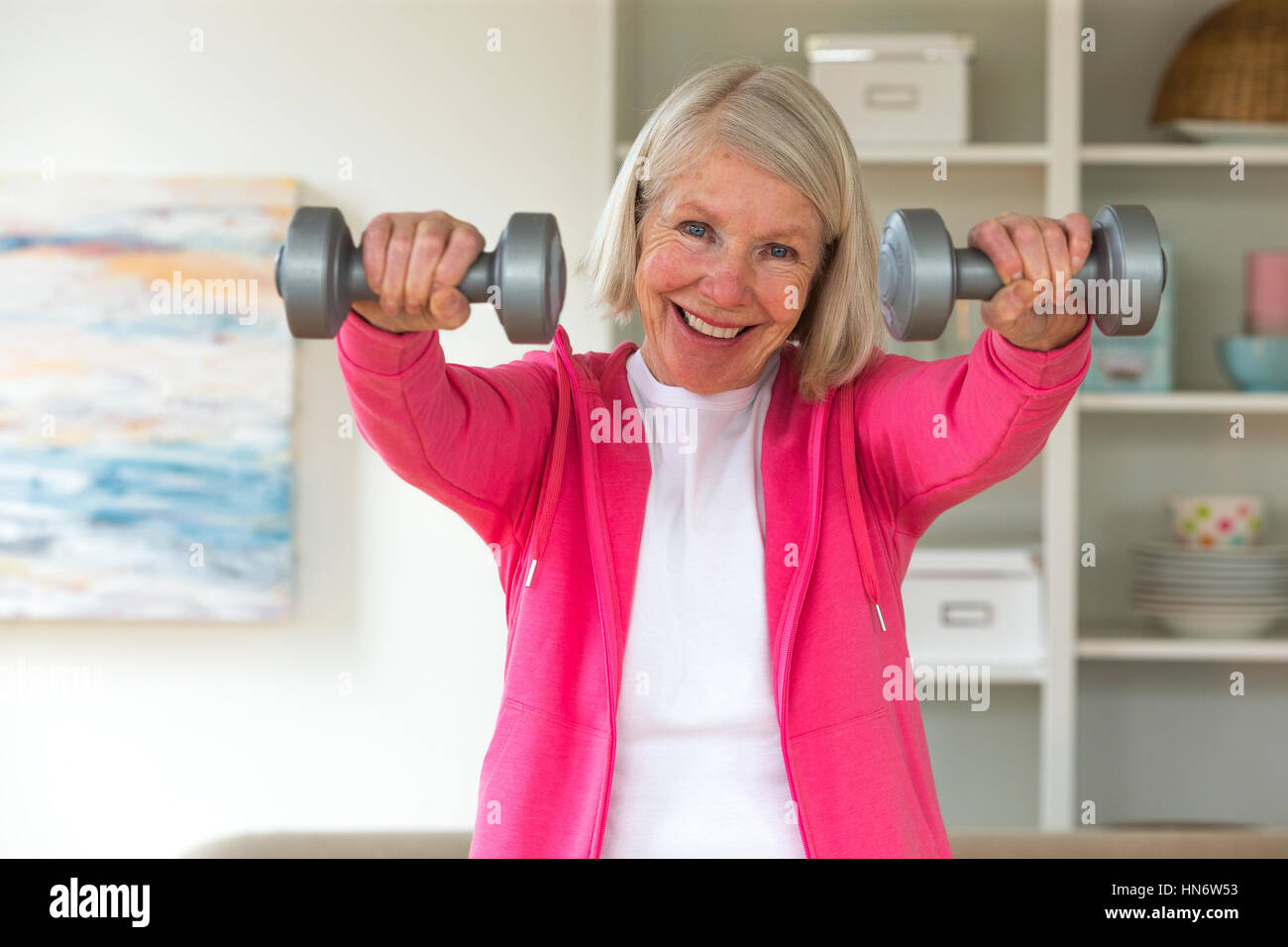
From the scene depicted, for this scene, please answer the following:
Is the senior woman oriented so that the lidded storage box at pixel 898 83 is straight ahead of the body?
no

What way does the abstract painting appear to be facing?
toward the camera

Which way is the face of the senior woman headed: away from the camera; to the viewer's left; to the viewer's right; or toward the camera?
toward the camera

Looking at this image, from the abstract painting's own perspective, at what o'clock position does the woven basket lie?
The woven basket is roughly at 10 o'clock from the abstract painting.

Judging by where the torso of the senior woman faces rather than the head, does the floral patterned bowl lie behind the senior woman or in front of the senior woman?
behind

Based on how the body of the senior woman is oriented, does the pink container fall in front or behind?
behind

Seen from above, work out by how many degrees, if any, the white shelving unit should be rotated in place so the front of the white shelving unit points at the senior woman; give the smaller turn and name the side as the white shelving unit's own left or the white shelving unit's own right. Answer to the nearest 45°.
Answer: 0° — it already faces them

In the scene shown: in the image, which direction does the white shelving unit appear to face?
toward the camera

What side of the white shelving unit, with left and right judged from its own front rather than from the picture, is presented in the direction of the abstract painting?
right

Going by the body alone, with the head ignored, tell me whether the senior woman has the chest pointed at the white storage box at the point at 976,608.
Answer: no

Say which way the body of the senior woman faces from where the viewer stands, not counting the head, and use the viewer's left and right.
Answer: facing the viewer
